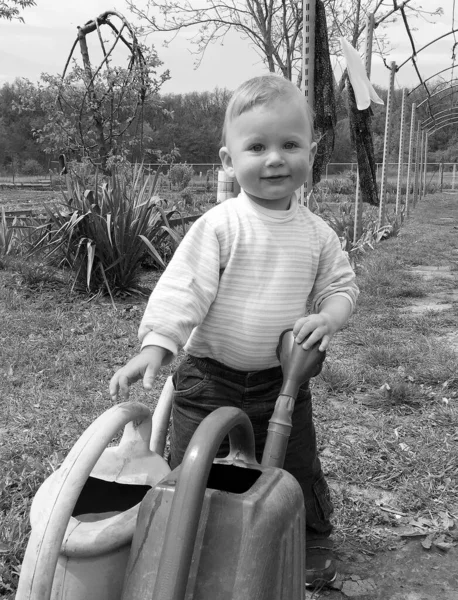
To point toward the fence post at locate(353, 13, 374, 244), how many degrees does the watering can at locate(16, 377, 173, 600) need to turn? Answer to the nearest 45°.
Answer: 0° — it already faces it

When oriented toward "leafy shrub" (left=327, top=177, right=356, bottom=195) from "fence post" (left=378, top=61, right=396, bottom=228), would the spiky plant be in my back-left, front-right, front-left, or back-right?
back-left

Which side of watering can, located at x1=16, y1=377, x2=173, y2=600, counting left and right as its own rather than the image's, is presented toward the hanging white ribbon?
front

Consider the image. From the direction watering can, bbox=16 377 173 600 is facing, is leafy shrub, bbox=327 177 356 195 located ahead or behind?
ahead

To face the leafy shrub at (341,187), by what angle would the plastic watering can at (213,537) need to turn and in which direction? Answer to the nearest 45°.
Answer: approximately 45° to its left

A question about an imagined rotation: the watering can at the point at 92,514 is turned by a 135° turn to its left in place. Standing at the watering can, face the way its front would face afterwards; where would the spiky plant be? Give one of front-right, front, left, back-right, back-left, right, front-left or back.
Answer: right

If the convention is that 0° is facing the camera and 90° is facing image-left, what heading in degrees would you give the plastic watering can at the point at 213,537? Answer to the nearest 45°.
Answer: approximately 225°

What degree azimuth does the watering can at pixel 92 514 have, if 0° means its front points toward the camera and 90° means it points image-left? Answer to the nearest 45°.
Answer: approximately 225°

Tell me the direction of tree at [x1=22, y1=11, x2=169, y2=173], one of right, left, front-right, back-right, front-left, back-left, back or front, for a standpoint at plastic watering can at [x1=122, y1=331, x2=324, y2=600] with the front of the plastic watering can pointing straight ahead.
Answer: front-left

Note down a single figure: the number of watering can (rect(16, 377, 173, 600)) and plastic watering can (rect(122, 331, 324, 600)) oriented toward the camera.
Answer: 0

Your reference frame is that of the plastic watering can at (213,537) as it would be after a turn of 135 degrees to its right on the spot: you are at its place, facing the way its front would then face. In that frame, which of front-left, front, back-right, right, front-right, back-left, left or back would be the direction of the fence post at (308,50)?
back

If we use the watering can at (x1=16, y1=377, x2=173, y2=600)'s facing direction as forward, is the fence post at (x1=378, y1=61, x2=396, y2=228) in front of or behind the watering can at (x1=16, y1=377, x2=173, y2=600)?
in front
